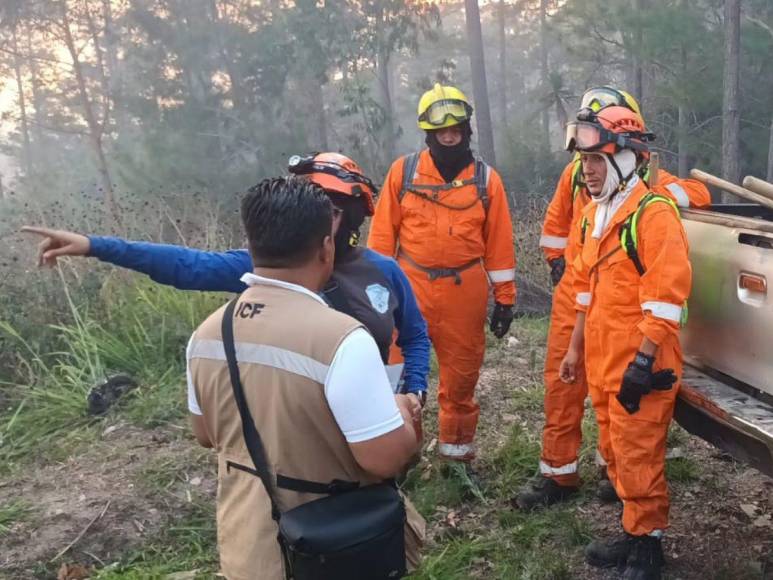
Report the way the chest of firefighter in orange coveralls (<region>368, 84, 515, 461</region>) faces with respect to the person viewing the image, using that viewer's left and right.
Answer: facing the viewer

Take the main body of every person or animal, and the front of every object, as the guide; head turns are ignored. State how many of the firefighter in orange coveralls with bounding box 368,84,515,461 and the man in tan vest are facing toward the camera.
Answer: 1

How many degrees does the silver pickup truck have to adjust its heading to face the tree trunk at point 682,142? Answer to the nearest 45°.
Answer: approximately 45° to its left

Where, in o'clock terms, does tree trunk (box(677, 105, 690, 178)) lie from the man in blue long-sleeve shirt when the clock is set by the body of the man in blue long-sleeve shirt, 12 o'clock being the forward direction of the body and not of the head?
The tree trunk is roughly at 6 o'clock from the man in blue long-sleeve shirt.

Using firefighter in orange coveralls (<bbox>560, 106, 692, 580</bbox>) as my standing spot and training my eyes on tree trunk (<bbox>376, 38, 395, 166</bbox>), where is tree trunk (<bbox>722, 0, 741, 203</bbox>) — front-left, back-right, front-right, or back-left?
front-right

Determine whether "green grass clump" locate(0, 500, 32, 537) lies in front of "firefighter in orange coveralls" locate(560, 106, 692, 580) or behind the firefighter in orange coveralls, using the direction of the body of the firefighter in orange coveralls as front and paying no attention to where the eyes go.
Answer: in front

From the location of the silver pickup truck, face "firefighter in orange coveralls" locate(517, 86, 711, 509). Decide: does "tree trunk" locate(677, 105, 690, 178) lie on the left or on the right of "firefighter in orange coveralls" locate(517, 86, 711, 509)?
right

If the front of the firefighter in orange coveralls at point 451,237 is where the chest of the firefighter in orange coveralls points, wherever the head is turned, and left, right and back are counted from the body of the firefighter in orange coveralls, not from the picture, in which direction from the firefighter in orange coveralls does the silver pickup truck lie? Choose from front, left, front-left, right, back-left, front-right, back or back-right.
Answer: front-left

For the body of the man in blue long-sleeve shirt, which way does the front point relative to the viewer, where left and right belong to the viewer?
facing the viewer and to the left of the viewer

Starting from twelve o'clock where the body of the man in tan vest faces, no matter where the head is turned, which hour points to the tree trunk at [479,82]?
The tree trunk is roughly at 11 o'clock from the man in tan vest.

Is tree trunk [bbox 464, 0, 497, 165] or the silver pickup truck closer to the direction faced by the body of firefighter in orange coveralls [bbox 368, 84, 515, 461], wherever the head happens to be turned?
the silver pickup truck

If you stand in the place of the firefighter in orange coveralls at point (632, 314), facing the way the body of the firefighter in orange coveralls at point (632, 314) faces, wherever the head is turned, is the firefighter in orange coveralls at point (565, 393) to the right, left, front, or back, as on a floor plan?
right

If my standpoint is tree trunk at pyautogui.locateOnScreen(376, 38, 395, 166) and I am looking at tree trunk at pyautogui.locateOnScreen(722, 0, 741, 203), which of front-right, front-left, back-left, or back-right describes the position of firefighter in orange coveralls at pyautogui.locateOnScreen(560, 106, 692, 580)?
front-right

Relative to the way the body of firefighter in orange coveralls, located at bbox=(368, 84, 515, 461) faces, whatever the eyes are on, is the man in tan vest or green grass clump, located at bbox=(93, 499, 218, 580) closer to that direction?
the man in tan vest
